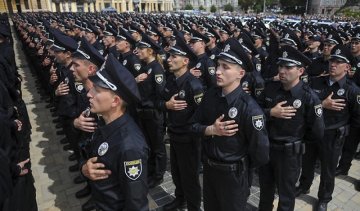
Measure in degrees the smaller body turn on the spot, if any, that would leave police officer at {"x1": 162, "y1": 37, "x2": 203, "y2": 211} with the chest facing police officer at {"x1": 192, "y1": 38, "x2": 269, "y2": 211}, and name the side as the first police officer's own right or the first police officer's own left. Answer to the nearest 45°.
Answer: approximately 90° to the first police officer's own left

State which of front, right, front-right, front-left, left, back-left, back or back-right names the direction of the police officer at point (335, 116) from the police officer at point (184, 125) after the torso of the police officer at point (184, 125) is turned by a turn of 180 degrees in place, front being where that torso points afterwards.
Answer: front-right

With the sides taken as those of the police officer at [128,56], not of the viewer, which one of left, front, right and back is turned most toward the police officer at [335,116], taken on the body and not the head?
left

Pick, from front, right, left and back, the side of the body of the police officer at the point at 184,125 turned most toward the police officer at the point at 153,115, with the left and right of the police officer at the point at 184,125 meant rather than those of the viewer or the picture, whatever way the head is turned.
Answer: right
